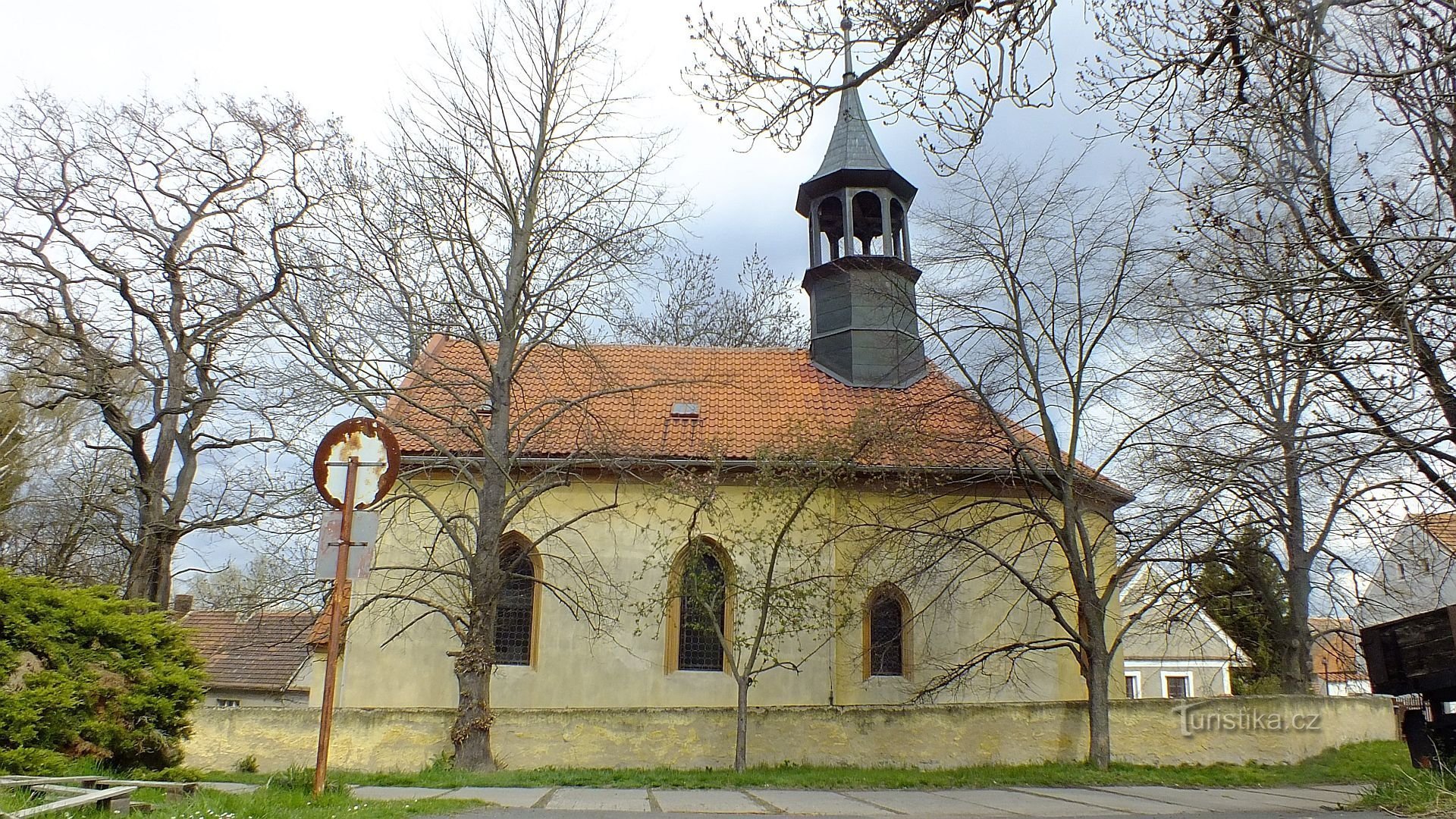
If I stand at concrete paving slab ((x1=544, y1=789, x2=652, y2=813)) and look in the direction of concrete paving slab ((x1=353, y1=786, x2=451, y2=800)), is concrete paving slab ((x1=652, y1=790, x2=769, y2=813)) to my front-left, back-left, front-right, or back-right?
back-right

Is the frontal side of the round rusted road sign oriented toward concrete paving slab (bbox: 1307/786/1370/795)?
no

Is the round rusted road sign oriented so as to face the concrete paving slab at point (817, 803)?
no

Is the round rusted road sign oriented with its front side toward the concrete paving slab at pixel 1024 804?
no
